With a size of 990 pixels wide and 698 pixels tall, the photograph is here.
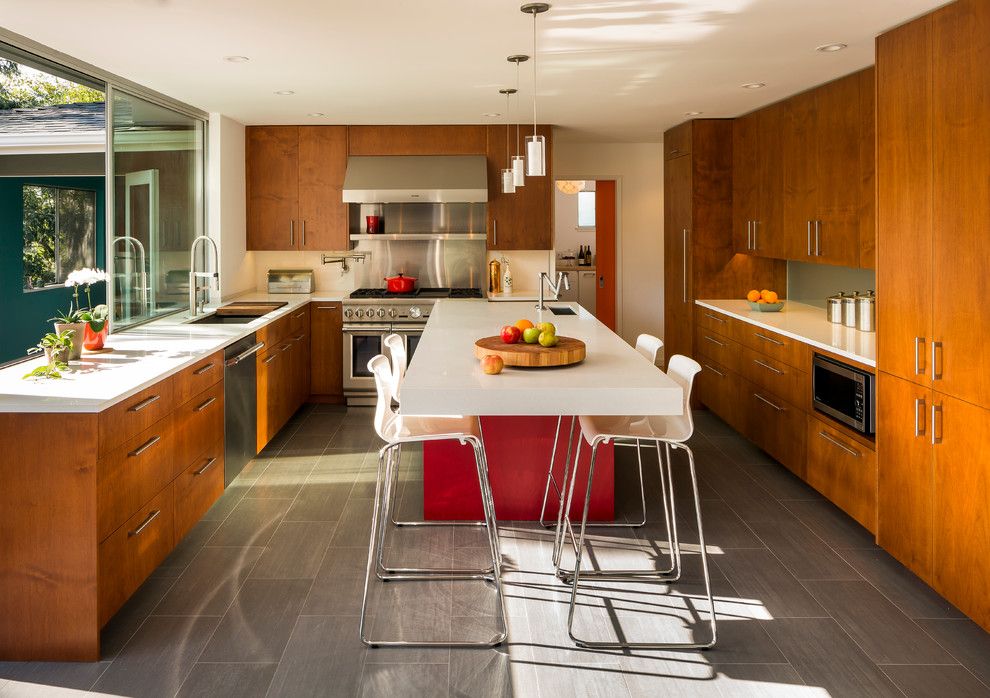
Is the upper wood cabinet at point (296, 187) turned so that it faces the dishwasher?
yes

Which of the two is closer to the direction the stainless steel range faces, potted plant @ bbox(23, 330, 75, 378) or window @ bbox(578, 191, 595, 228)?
the potted plant

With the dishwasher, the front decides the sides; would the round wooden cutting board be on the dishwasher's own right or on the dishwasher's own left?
on the dishwasher's own right

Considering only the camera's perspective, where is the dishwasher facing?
facing to the right of the viewer

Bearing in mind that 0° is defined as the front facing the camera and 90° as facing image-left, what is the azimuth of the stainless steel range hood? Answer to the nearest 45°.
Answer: approximately 0°
